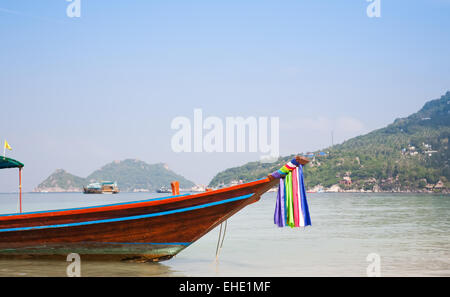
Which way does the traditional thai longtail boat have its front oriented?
to the viewer's right
